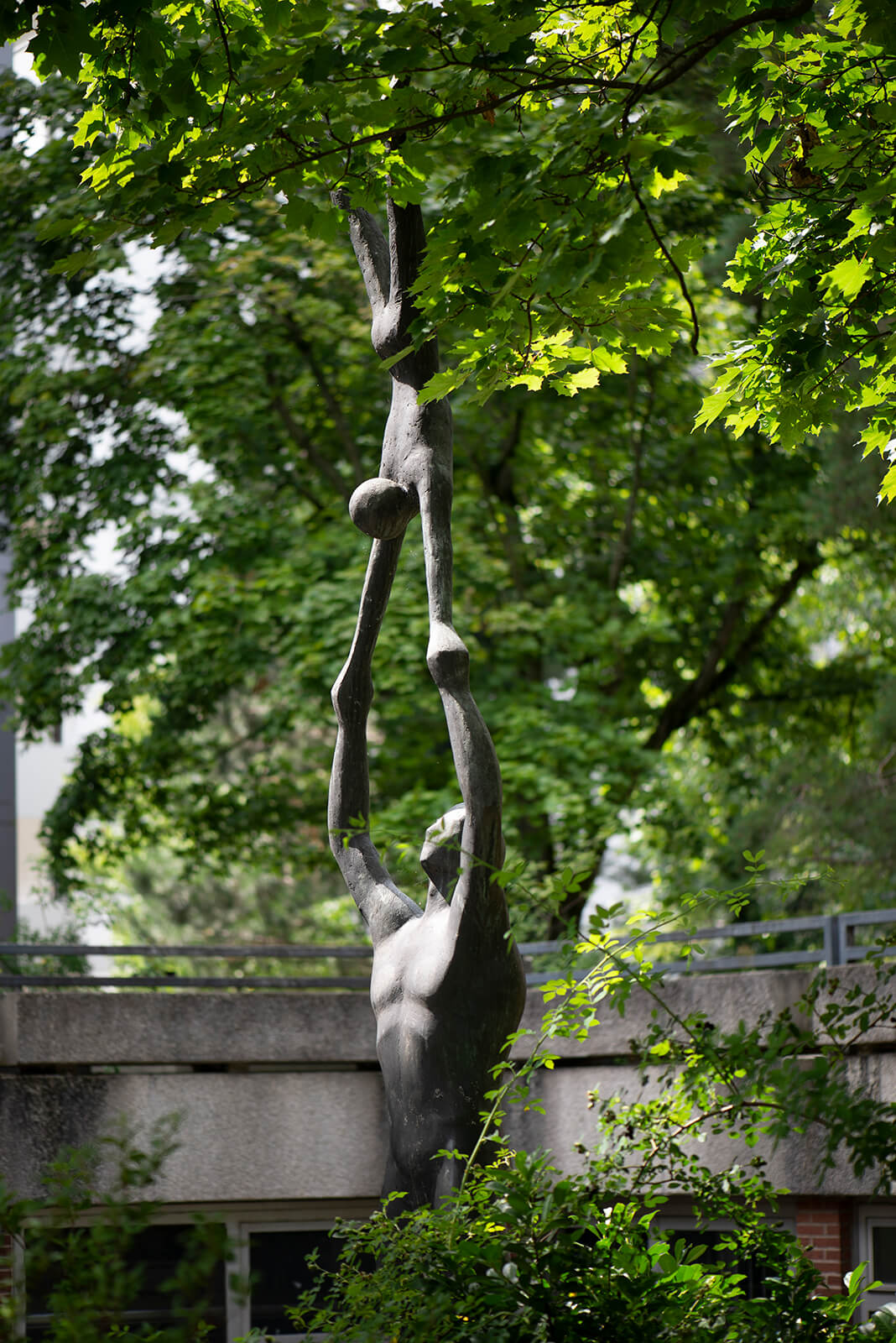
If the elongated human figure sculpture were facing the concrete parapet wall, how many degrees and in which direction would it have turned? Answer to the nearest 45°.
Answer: approximately 135° to its right

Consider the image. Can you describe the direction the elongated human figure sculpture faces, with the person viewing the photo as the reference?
facing the viewer and to the left of the viewer

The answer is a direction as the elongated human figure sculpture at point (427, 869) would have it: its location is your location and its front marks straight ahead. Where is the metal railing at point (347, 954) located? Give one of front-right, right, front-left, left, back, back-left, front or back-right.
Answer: back-right
